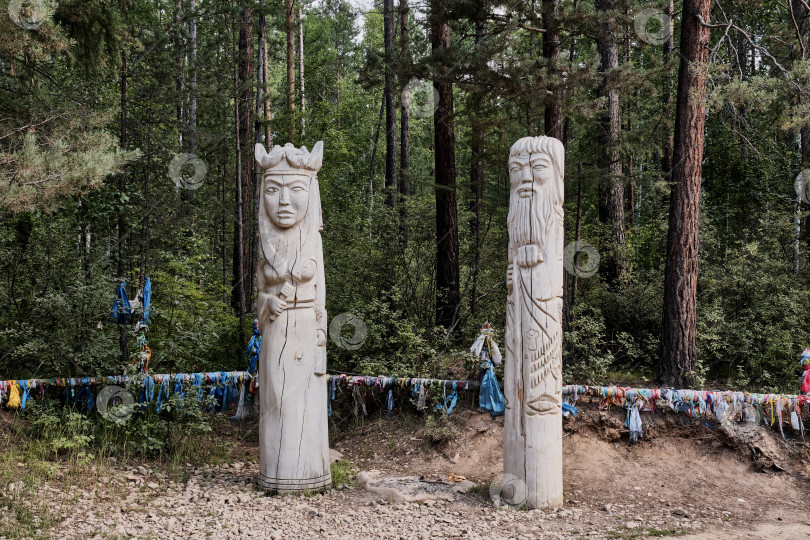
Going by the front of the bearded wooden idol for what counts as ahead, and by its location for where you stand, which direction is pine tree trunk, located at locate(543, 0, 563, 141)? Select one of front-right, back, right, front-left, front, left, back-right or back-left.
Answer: back-right

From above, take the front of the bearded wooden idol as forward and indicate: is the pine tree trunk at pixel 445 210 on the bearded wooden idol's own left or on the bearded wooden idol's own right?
on the bearded wooden idol's own right

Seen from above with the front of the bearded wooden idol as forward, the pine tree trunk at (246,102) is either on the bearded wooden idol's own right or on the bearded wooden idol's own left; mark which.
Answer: on the bearded wooden idol's own right

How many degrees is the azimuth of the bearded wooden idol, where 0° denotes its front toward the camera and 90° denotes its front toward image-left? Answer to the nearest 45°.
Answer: approximately 45°

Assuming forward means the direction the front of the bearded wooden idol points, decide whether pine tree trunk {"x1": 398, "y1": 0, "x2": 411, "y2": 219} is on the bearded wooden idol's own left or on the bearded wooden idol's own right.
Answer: on the bearded wooden idol's own right

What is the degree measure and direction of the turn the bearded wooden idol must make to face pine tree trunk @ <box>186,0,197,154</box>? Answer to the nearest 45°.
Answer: approximately 90° to its right

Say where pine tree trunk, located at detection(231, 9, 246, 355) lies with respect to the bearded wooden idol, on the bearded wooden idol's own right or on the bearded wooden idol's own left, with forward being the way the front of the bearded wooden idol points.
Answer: on the bearded wooden idol's own right
